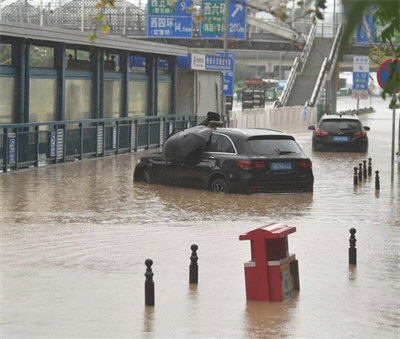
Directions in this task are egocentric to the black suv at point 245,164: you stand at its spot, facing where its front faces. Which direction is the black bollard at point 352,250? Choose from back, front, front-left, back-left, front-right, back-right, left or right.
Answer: back-left

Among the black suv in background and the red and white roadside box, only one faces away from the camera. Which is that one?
the black suv in background

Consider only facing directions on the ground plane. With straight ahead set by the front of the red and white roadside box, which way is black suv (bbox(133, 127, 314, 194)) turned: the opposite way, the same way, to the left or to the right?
the opposite way

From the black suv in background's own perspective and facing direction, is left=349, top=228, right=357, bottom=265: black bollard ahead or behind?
behind

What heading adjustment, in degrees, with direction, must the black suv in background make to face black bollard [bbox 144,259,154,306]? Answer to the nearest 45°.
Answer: approximately 180°

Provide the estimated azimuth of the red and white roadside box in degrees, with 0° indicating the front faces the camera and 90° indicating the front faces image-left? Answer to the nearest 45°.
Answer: approximately 315°

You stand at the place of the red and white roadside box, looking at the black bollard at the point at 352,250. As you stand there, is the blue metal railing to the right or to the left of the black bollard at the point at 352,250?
left

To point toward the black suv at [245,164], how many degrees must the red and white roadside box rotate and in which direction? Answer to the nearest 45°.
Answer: approximately 135° to its left

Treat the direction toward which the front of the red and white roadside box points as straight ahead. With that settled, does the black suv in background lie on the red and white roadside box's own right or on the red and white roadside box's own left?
on the red and white roadside box's own left

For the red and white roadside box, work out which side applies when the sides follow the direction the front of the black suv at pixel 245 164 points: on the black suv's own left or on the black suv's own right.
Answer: on the black suv's own left

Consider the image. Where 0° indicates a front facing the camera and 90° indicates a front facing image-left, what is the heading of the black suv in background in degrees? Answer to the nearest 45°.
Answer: approximately 180°

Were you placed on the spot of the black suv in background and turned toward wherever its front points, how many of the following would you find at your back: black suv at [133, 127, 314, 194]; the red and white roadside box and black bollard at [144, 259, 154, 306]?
3

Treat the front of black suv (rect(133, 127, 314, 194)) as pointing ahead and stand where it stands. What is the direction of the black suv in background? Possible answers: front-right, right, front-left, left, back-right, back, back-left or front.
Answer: front-right

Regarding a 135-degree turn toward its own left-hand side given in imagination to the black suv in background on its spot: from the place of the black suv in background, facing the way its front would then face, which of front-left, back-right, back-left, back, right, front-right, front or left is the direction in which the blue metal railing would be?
front

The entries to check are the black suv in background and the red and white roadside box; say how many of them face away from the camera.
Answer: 1

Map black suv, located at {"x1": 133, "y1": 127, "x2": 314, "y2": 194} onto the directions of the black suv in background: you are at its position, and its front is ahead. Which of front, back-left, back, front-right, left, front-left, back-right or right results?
back

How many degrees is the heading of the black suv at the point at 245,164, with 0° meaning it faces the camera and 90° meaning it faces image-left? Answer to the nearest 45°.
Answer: approximately 135°

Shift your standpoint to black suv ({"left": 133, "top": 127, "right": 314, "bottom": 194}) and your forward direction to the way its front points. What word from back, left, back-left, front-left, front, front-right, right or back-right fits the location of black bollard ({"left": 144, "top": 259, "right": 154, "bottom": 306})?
back-left
